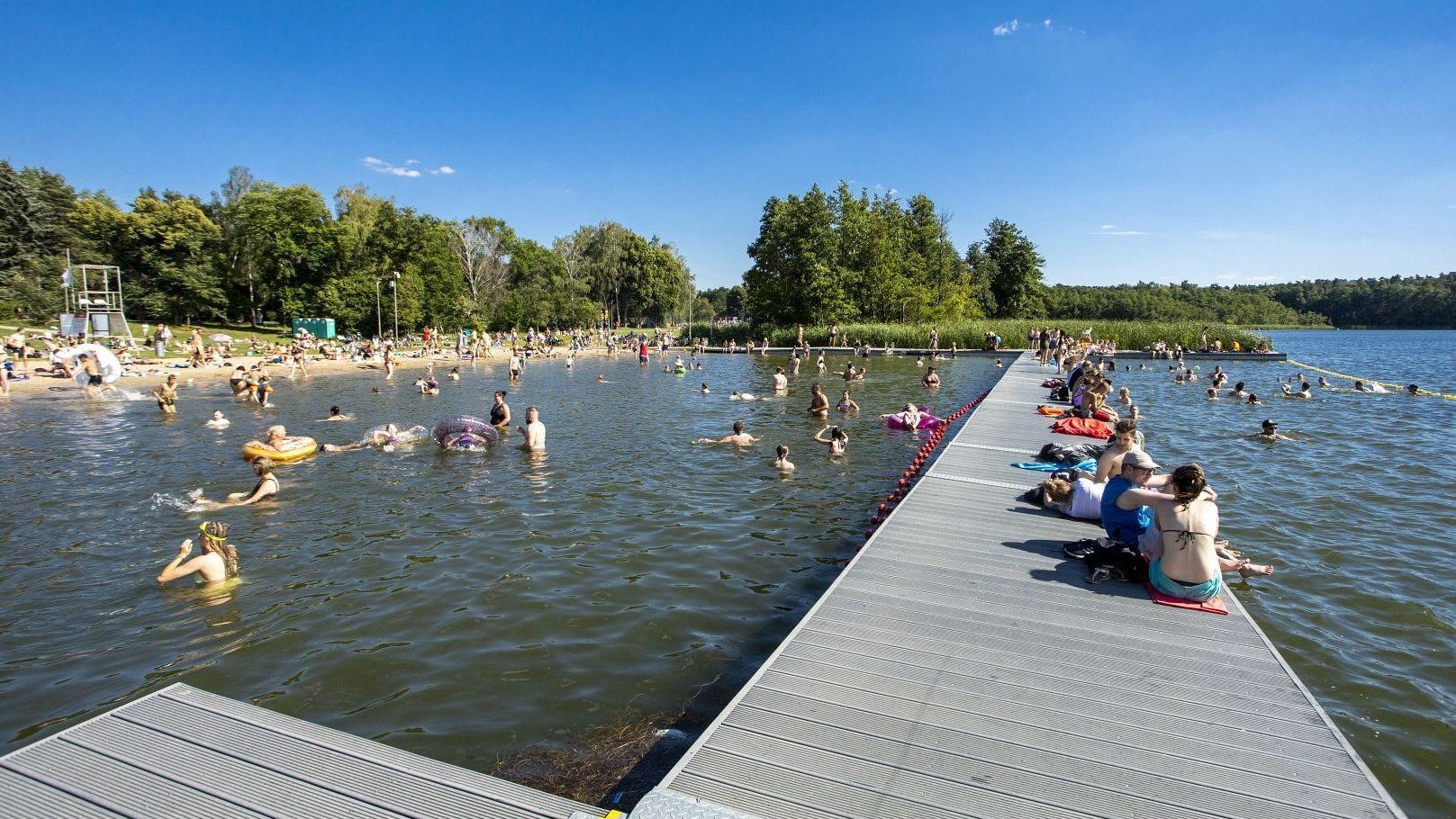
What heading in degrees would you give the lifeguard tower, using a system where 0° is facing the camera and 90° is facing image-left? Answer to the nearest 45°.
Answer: approximately 315°

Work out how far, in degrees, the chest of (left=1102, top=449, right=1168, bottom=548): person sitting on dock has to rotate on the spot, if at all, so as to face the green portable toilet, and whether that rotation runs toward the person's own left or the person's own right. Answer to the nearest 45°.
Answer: approximately 135° to the person's own left

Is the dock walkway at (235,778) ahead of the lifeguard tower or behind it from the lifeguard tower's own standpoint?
ahead

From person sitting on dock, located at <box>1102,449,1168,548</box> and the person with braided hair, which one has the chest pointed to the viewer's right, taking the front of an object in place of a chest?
the person sitting on dock

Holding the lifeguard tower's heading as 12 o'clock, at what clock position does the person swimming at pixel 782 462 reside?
The person swimming is roughly at 1 o'clock from the lifeguard tower.

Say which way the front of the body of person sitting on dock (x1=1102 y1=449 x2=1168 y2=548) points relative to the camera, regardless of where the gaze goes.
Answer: to the viewer's right

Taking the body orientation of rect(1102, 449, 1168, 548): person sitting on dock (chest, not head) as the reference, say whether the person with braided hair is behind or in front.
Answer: behind

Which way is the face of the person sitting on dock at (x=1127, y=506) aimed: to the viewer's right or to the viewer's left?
to the viewer's right

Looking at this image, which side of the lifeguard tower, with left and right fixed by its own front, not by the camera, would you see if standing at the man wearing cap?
front
